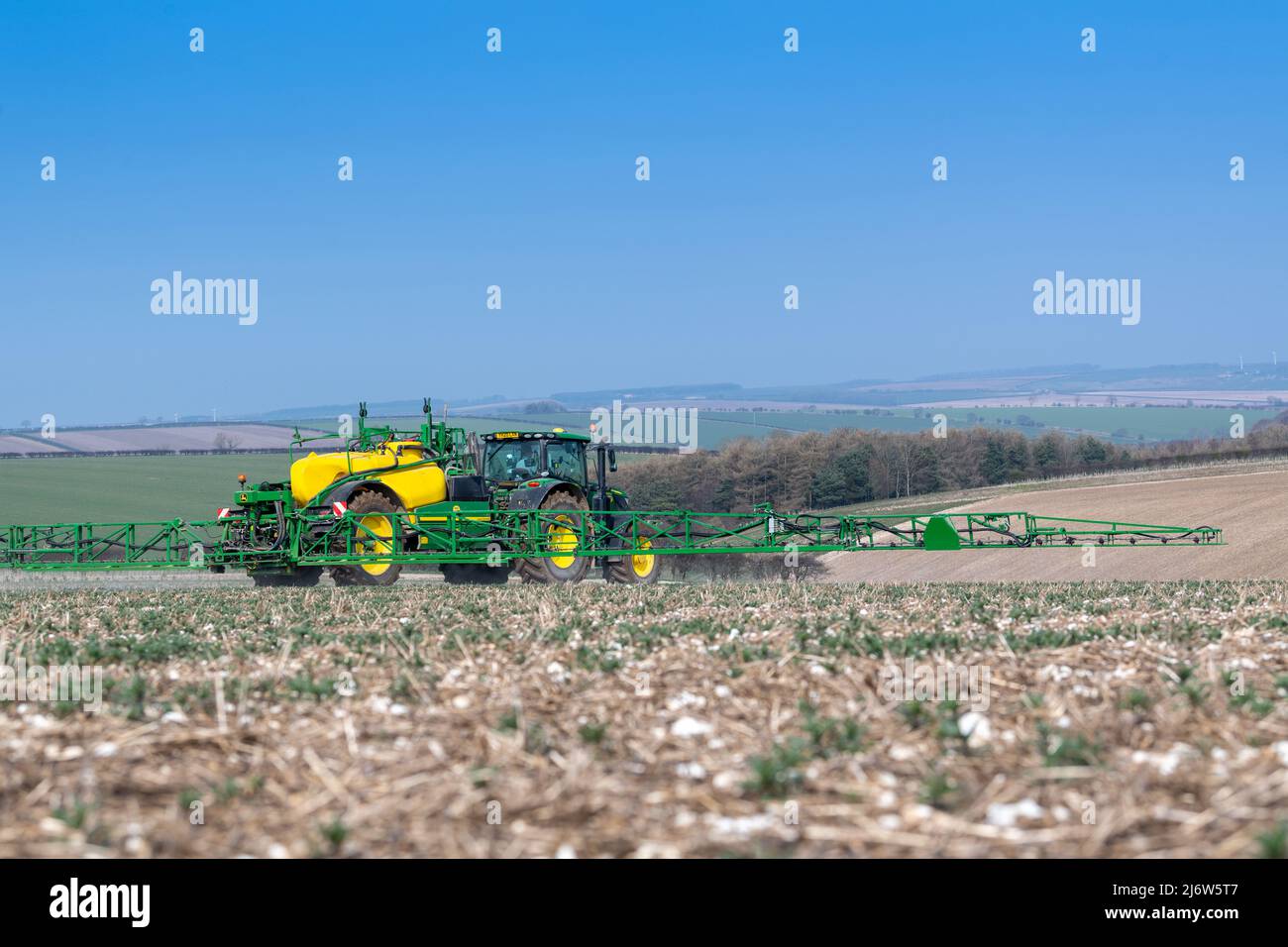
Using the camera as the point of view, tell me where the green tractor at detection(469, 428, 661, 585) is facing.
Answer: facing away from the viewer and to the right of the viewer
